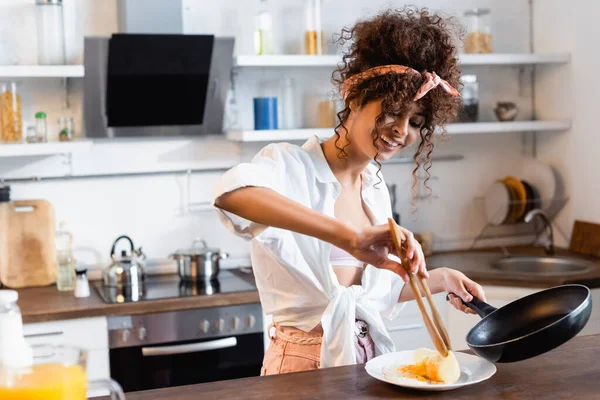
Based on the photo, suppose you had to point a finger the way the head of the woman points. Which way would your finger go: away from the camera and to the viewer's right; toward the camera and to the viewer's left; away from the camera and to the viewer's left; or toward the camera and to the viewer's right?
toward the camera and to the viewer's right

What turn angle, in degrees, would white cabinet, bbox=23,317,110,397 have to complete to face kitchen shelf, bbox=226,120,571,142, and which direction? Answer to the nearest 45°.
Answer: approximately 90° to its left

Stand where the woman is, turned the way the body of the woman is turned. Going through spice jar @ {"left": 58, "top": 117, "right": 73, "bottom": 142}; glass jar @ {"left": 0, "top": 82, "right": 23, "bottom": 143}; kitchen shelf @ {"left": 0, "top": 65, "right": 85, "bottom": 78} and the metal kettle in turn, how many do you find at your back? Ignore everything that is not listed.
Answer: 4

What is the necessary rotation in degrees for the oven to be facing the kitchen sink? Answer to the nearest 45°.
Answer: approximately 90° to its left

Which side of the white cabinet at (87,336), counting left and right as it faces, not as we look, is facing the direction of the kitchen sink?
left

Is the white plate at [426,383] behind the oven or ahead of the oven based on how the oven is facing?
ahead

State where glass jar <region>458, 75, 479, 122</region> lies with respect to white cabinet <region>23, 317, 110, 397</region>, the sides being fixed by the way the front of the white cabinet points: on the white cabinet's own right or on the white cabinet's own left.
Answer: on the white cabinet's own left

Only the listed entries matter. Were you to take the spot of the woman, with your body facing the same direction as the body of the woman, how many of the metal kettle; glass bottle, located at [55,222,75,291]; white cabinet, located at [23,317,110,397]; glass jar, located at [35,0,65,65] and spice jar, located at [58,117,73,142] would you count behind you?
5

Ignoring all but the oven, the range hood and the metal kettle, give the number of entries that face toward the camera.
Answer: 2
